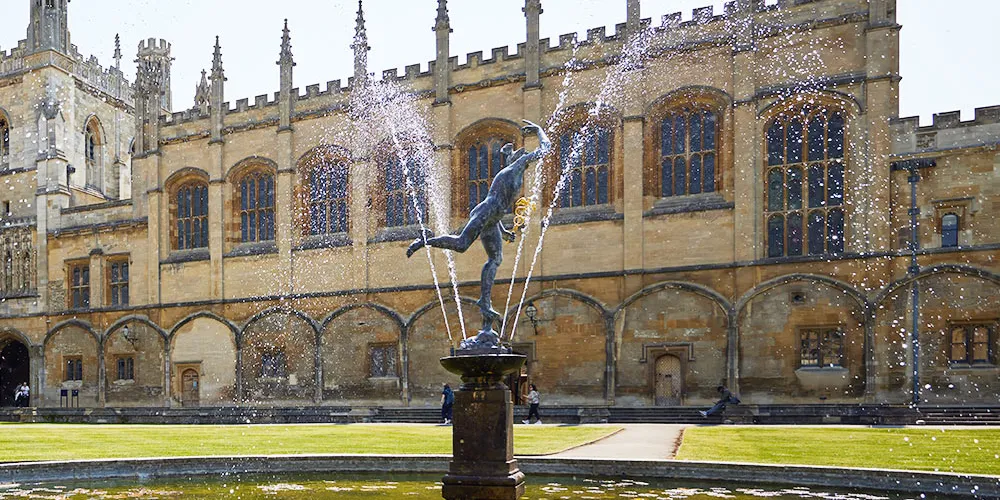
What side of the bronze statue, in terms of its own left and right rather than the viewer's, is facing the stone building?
left

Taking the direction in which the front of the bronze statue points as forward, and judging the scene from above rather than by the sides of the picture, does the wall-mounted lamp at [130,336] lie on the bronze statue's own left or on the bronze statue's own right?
on the bronze statue's own left

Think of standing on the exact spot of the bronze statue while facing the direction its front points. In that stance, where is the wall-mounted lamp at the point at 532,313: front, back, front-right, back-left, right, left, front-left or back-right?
left

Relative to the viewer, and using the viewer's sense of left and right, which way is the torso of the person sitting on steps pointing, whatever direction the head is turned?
facing the viewer and to the left of the viewer

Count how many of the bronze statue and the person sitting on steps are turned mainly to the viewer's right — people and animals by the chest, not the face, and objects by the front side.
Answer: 1

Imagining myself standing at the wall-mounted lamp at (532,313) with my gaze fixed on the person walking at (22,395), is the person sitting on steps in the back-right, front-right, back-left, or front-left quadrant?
back-left

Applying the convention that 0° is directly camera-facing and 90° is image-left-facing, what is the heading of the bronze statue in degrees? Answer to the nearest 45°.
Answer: approximately 270°
